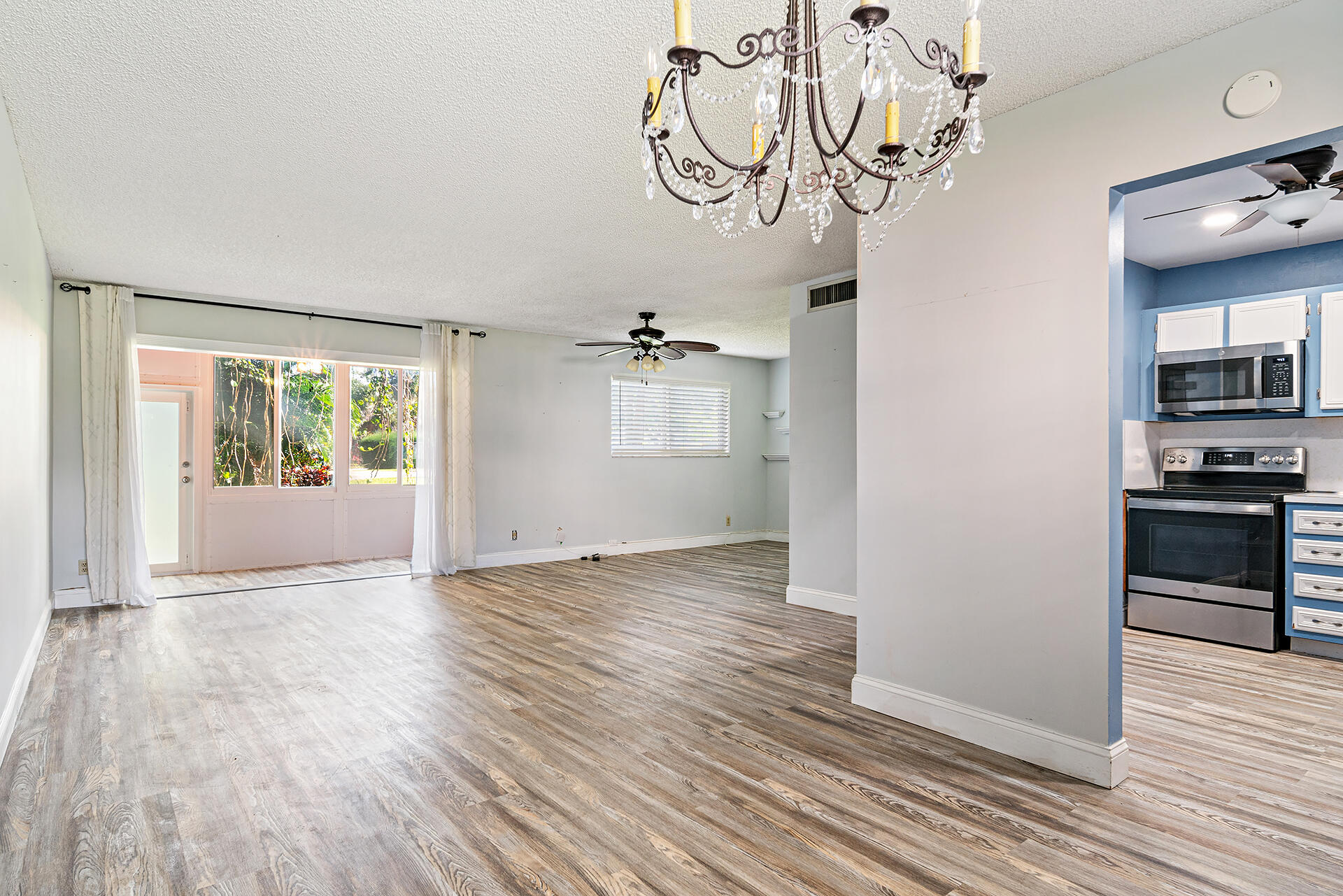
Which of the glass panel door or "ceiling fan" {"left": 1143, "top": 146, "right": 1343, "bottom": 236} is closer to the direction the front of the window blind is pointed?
the ceiling fan

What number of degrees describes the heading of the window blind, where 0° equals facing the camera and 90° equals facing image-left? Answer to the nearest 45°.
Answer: approximately 315°

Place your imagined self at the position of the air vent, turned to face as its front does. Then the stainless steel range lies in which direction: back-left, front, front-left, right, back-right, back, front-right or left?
back-left

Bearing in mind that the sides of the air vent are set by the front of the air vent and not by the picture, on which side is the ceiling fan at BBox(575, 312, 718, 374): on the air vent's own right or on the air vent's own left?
on the air vent's own right

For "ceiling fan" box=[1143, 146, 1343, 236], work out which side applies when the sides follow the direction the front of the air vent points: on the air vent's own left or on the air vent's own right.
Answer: on the air vent's own left

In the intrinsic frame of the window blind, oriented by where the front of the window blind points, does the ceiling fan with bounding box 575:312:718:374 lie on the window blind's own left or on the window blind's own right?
on the window blind's own right

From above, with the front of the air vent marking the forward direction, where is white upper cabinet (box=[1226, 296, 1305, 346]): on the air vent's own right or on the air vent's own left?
on the air vent's own left

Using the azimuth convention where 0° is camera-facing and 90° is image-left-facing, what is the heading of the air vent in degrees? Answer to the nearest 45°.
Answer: approximately 45°

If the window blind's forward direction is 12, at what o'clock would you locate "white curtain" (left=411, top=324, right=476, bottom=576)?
The white curtain is roughly at 3 o'clock from the window blind.
